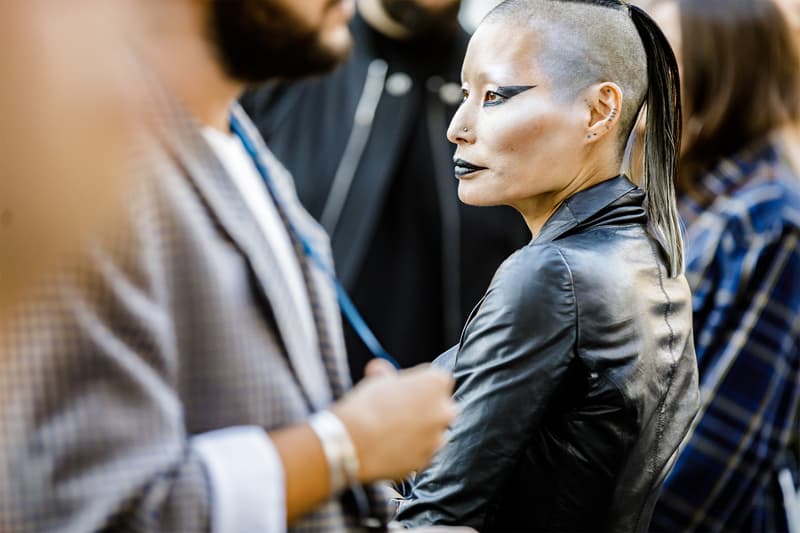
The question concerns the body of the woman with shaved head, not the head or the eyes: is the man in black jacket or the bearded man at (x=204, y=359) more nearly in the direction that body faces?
the man in black jacket

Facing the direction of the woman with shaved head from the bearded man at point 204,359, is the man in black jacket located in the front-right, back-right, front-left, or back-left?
front-left

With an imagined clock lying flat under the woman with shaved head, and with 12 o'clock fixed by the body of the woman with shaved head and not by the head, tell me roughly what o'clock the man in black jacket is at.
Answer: The man in black jacket is roughly at 1 o'clock from the woman with shaved head.

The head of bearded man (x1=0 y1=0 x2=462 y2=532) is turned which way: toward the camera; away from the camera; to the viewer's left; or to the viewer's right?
to the viewer's right

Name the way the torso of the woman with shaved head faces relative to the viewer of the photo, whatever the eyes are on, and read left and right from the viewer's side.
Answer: facing away from the viewer and to the left of the viewer

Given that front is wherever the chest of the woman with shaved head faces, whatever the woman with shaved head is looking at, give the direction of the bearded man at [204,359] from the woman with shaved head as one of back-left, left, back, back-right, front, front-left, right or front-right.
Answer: left

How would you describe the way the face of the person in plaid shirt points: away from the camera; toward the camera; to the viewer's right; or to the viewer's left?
away from the camera

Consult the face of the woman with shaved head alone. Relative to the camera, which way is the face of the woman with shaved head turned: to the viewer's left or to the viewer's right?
to the viewer's left

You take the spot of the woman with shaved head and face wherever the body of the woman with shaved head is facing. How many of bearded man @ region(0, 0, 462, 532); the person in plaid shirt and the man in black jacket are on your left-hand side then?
1
